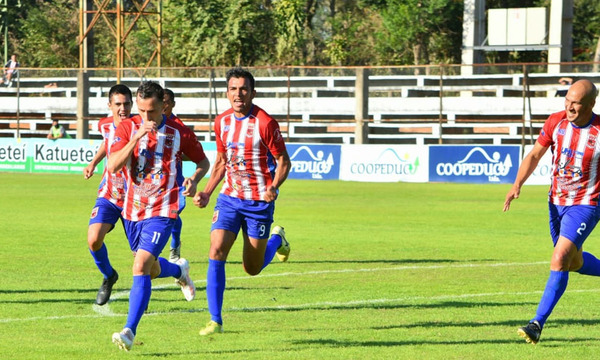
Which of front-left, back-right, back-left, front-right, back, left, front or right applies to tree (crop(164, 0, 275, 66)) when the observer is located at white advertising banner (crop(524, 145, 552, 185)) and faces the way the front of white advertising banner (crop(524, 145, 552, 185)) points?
back-right

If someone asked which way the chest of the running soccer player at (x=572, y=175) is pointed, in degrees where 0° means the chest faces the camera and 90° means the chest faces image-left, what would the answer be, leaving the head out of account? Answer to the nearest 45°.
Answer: approximately 45°

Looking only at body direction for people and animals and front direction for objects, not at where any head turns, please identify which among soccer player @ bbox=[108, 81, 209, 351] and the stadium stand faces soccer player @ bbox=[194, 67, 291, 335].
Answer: the stadium stand

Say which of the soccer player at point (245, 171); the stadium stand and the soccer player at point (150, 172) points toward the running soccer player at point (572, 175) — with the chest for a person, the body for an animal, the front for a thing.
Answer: the stadium stand

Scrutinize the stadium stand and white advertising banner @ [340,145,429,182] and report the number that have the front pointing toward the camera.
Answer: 2

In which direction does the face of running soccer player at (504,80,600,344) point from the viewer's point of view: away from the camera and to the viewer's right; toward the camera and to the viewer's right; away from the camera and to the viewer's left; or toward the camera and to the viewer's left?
toward the camera and to the viewer's left

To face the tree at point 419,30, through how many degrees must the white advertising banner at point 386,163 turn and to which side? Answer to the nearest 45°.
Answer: approximately 180°

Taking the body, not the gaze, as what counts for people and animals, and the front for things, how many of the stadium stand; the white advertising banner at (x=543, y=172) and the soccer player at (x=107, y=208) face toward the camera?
3

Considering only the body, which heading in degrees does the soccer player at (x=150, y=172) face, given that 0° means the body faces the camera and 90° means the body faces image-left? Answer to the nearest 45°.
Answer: approximately 45°

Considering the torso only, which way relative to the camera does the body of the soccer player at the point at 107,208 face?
toward the camera

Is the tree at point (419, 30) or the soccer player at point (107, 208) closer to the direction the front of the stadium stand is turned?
the soccer player

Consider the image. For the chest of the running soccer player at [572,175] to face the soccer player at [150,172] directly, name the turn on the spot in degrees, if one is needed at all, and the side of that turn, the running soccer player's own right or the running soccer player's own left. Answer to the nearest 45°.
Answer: approximately 45° to the running soccer player's own right

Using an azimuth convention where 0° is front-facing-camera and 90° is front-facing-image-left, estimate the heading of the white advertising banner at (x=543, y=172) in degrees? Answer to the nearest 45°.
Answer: approximately 0°

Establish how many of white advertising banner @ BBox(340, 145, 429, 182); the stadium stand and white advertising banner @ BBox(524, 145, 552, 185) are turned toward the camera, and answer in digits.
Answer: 3

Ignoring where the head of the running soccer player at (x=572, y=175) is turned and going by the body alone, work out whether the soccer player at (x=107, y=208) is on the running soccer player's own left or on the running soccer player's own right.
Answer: on the running soccer player's own right

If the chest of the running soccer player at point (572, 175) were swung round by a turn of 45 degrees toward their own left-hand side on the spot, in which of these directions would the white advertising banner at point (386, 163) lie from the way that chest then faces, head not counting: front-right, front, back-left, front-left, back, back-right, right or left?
back

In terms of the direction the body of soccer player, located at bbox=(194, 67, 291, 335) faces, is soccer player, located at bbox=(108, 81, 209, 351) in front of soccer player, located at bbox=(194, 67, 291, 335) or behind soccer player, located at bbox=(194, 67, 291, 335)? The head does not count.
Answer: in front

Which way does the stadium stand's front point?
toward the camera
